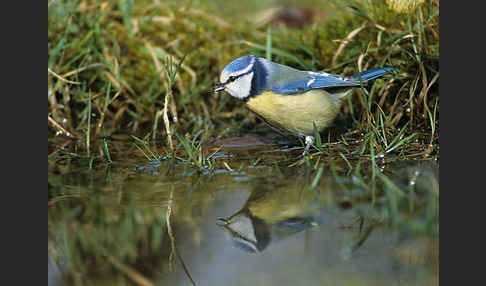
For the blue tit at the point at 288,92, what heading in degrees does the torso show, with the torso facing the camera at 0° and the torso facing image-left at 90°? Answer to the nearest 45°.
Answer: approximately 90°

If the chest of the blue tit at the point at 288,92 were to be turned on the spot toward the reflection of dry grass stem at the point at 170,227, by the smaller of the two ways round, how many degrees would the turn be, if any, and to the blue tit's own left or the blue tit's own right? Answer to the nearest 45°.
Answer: approximately 90° to the blue tit's own left
